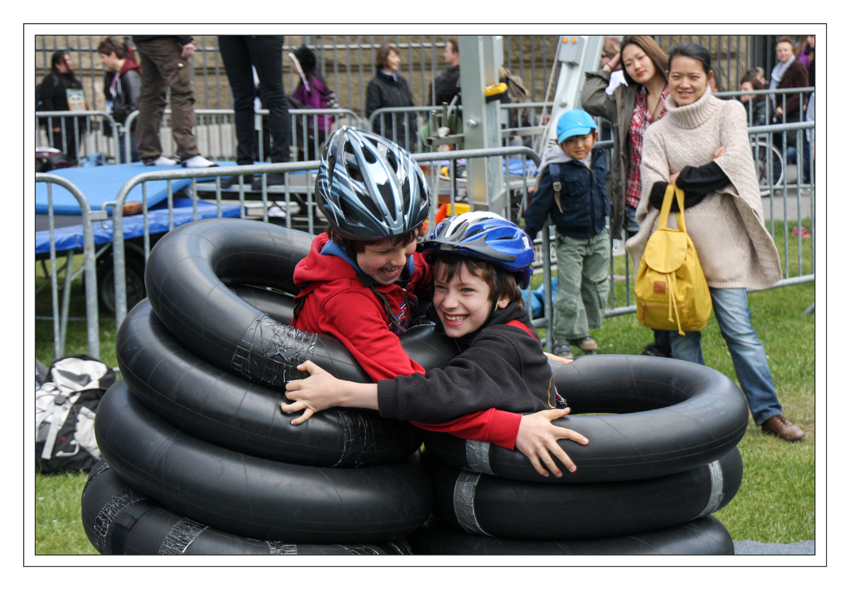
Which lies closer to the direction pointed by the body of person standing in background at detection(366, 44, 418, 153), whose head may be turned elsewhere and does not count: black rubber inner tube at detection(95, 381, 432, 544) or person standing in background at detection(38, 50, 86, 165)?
the black rubber inner tube

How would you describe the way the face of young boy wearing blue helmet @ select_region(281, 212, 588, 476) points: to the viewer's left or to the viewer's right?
to the viewer's left

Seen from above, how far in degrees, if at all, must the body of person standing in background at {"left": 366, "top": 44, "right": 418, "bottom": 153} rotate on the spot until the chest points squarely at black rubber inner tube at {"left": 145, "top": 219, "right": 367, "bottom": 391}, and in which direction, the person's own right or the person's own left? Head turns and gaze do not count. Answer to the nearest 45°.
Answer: approximately 45° to the person's own right
